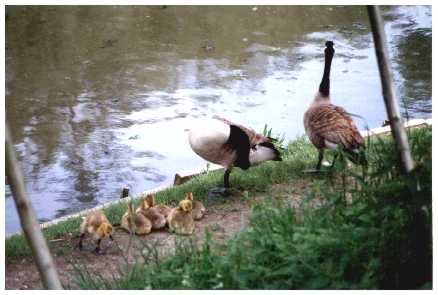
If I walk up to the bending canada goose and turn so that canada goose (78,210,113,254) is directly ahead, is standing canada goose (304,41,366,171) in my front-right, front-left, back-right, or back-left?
back-left

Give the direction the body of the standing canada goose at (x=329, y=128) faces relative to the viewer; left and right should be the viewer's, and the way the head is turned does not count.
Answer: facing away from the viewer and to the left of the viewer

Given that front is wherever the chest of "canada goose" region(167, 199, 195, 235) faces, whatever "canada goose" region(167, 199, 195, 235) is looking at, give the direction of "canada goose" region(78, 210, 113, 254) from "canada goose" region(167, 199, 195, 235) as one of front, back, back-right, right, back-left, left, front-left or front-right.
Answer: back-right
